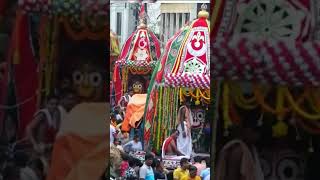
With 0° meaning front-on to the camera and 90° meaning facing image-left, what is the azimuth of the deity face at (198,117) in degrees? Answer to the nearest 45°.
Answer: approximately 45°

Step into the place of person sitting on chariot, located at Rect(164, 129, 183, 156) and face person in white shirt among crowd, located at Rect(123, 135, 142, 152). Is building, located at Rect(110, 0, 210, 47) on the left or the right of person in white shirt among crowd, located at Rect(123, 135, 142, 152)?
right

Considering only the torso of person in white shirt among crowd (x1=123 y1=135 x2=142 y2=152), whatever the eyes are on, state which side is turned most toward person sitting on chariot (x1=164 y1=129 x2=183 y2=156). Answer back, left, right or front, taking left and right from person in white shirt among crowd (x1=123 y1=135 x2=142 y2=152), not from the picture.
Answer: left

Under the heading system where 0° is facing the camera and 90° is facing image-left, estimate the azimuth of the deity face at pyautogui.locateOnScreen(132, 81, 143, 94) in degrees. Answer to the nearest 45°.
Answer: approximately 0°
